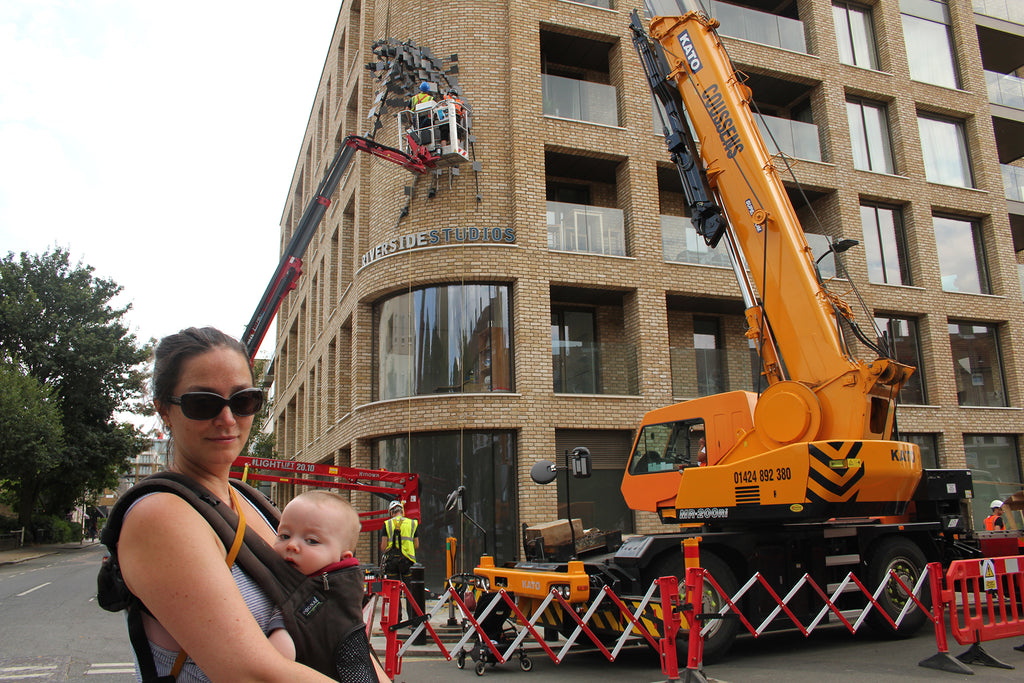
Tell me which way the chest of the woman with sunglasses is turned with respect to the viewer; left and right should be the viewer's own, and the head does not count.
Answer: facing the viewer and to the right of the viewer

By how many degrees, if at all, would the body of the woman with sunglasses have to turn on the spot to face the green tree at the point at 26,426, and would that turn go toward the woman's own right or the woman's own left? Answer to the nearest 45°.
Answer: approximately 135° to the woman's own left

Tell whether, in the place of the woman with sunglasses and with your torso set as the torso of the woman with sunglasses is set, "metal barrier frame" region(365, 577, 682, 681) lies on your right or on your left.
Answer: on your left

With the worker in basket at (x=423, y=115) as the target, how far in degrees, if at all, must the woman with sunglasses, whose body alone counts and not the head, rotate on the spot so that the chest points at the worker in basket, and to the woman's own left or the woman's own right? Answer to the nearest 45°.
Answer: approximately 135° to the woman's own left

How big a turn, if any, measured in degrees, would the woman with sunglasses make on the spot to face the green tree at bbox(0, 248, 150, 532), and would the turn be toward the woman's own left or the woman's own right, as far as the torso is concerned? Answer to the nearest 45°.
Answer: approximately 135° to the woman's own left

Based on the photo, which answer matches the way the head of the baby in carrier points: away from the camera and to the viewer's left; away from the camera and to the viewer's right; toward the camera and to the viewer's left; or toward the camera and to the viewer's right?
toward the camera and to the viewer's left

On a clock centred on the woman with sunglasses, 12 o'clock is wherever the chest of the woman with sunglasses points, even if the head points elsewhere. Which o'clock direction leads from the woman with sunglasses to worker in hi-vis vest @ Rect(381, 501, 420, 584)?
The worker in hi-vis vest is roughly at 8 o'clock from the woman with sunglasses.
